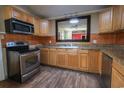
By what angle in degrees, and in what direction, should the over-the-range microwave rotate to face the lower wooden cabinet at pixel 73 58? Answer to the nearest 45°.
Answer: approximately 45° to its left

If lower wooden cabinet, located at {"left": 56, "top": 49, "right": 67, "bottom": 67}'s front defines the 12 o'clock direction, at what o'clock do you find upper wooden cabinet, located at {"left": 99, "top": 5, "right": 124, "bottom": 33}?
The upper wooden cabinet is roughly at 10 o'clock from the lower wooden cabinet.

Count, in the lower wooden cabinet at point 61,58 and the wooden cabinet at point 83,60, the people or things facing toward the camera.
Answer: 2

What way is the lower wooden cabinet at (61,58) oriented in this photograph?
toward the camera

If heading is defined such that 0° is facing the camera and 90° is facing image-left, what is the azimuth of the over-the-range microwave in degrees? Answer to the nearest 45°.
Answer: approximately 315°

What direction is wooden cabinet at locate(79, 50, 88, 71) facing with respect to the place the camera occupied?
facing the viewer

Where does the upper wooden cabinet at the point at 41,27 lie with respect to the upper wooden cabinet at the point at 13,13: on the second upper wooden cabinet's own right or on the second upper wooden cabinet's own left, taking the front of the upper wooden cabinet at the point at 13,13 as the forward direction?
on the second upper wooden cabinet's own left

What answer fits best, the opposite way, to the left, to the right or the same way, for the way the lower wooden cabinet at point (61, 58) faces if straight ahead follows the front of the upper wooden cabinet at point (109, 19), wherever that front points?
to the left

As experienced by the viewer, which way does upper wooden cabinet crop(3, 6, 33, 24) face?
facing the viewer and to the right of the viewer

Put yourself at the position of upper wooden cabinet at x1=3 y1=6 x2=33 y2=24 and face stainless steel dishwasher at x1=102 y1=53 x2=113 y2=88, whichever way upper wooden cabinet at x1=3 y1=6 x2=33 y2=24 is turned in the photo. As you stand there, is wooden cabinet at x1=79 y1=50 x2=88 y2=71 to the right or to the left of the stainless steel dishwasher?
left

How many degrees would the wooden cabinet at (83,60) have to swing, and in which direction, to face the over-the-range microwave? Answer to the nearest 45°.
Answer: approximately 45° to its right

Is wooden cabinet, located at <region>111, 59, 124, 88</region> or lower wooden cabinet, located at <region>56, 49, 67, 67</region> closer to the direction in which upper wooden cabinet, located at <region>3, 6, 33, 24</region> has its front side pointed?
the wooden cabinet
